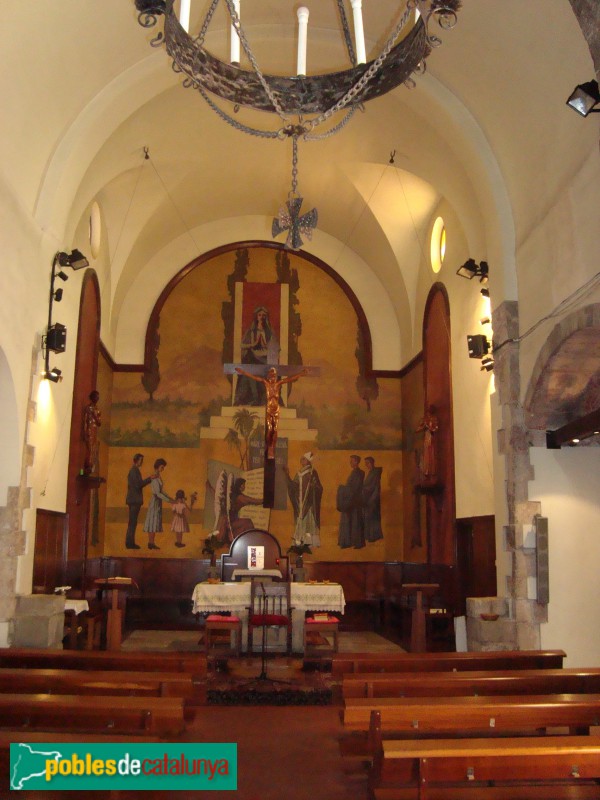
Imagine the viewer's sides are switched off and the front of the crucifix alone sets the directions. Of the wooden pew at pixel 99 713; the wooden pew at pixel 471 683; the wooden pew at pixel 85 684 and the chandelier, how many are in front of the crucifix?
4

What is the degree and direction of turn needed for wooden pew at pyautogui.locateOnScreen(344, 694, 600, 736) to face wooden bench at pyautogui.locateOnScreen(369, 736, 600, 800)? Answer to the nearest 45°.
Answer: approximately 180°

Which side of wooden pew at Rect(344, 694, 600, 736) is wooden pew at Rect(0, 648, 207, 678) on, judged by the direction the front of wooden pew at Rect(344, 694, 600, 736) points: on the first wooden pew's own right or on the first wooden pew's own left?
on the first wooden pew's own left

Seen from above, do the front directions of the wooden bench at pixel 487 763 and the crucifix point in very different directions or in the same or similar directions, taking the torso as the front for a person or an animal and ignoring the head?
very different directions

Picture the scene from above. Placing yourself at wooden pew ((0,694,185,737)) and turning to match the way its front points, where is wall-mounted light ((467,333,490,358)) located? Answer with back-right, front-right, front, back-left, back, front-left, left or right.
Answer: front-right

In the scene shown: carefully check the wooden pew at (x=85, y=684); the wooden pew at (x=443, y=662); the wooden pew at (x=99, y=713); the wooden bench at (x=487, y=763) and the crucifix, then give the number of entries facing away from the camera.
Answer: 4

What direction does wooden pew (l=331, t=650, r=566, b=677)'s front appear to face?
away from the camera

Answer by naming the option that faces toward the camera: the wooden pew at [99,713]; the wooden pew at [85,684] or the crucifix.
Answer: the crucifix

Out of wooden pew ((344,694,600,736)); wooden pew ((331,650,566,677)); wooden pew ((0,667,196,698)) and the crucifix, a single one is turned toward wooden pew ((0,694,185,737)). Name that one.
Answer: the crucifix

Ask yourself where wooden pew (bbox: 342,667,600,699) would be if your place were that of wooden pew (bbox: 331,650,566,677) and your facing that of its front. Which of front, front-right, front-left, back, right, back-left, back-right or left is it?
back

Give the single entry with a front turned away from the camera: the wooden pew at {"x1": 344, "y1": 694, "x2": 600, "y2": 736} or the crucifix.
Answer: the wooden pew

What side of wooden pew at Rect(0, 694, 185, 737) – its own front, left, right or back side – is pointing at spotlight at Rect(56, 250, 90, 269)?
front

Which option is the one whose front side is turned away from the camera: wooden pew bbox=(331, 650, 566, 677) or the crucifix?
the wooden pew

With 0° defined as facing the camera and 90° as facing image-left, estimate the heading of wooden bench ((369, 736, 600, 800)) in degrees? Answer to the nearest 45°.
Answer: approximately 180°
